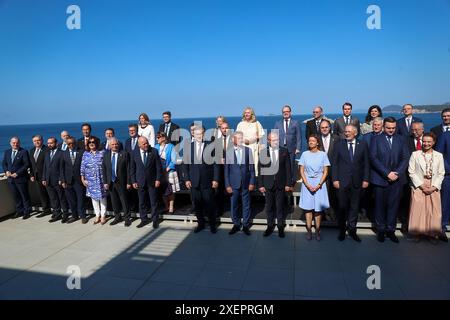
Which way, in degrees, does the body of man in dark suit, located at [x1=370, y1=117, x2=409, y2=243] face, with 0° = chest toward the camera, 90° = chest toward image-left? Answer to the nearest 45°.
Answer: approximately 0°

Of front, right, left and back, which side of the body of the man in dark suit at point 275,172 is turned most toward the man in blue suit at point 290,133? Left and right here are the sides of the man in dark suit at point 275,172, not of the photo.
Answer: back

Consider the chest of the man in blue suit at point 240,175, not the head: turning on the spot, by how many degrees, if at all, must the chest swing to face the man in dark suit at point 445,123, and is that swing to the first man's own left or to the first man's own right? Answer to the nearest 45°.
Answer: approximately 90° to the first man's own left

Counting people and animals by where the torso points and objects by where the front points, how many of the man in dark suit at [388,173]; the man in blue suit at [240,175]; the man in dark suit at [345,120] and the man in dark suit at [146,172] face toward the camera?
4

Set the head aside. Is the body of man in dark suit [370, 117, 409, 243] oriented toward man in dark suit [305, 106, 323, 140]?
no

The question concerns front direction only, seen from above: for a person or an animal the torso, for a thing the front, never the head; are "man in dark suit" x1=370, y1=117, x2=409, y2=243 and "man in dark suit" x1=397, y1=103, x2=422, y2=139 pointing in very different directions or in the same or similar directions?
same or similar directions

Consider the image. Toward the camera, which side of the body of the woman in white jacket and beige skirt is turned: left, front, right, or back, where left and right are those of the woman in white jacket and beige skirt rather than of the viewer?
front

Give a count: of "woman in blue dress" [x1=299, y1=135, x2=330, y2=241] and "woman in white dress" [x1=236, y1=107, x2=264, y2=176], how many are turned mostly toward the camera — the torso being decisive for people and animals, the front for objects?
2

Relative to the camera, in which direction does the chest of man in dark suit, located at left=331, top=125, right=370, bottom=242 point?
toward the camera

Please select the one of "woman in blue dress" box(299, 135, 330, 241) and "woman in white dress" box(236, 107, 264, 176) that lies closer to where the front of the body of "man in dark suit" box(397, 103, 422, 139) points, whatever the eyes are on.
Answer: the woman in blue dress

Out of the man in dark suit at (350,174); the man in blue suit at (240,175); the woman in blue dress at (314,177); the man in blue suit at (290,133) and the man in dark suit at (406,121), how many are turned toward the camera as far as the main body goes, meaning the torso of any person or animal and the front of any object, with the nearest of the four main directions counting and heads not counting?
5

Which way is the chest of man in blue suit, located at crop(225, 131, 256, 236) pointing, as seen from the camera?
toward the camera

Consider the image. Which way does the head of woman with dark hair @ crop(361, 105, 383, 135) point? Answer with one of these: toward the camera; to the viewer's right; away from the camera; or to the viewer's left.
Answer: toward the camera

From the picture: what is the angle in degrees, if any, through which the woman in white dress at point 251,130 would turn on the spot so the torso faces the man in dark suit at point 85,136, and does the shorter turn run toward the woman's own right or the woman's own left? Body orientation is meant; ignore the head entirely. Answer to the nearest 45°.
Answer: approximately 90° to the woman's own right

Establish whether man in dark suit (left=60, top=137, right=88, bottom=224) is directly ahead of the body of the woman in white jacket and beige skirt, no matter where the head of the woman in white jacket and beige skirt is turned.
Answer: no

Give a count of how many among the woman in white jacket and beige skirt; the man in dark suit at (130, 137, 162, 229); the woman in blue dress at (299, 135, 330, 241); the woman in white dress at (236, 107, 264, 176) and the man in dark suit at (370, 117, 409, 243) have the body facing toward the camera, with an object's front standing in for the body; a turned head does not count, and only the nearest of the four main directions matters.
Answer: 5

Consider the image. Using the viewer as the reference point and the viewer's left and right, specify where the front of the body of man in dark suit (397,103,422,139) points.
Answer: facing the viewer

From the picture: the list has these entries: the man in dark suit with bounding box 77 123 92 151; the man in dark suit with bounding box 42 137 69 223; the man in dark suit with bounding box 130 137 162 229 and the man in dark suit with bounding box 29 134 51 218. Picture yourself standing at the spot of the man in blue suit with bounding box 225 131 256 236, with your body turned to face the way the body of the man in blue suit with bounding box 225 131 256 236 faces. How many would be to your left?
0
